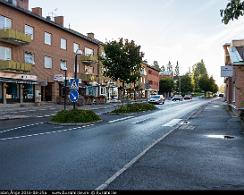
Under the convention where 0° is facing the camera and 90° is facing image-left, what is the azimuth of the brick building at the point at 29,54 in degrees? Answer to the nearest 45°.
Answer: approximately 315°

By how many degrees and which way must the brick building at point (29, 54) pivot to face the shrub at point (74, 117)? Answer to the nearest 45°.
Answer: approximately 45° to its right

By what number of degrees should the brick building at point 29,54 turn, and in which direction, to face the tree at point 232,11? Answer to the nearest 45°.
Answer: approximately 45° to its right
